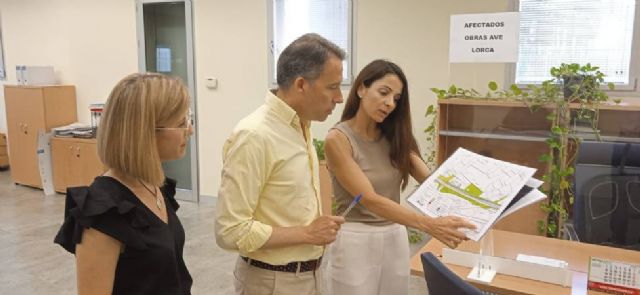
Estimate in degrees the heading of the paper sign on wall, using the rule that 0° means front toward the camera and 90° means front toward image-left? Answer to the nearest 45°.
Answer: approximately 0°

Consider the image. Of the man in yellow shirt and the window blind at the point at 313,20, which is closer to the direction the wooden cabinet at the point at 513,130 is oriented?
the man in yellow shirt

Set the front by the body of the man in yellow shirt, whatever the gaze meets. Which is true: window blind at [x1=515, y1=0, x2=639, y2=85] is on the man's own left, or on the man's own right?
on the man's own left

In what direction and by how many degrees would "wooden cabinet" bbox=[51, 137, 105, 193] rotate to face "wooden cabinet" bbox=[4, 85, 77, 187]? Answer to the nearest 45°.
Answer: approximately 135° to its right

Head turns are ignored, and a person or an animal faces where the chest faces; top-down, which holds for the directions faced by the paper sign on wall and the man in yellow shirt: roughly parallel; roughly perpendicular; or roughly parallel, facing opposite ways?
roughly perpendicular

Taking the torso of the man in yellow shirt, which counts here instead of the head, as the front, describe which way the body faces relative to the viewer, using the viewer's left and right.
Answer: facing to the right of the viewer

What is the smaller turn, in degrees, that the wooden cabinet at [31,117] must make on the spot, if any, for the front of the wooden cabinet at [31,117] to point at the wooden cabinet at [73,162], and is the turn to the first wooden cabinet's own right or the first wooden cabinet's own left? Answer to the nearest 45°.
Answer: approximately 90° to the first wooden cabinet's own left

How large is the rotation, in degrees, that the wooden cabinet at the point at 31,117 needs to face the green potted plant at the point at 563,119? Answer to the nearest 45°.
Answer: approximately 90° to its left

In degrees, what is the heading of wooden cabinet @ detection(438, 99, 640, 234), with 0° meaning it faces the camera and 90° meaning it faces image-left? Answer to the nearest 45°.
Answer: approximately 0°
